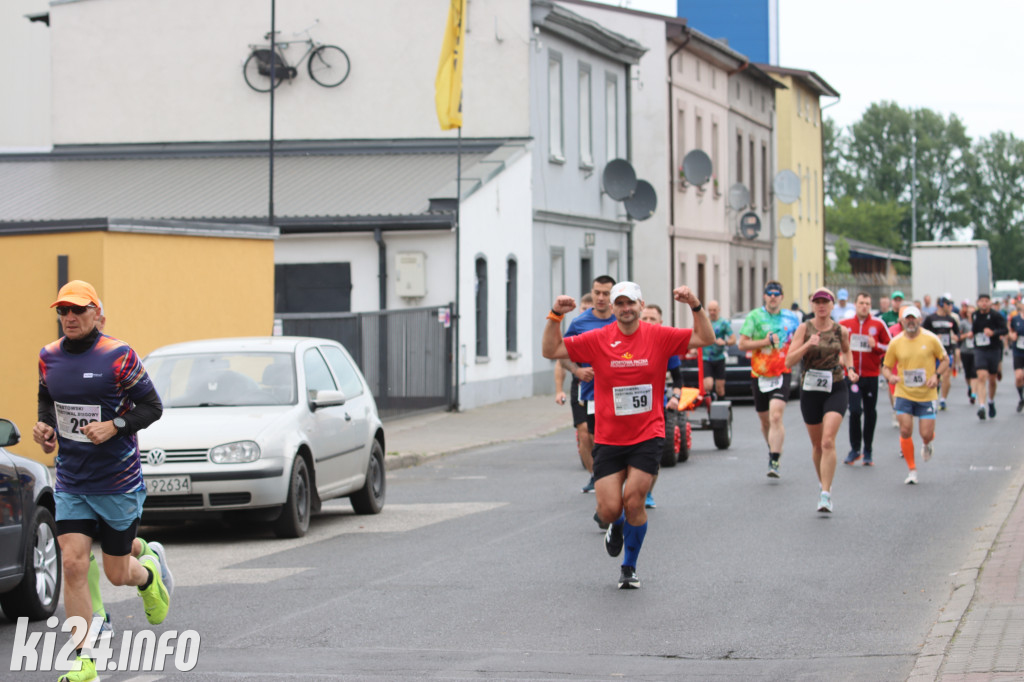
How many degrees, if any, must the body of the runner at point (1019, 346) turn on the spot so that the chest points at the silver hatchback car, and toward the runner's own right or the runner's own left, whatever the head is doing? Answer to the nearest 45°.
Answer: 0° — they already face it

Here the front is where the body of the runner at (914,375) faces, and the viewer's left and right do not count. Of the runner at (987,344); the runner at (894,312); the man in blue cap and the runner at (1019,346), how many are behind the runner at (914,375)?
4

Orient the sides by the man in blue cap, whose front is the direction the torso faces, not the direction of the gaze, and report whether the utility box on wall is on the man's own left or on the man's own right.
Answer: on the man's own right

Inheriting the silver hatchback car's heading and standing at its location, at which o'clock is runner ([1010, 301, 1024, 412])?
The runner is roughly at 6 o'clock from the silver hatchback car.

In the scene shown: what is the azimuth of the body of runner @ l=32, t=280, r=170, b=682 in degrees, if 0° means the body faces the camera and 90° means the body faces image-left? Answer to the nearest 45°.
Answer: approximately 45°

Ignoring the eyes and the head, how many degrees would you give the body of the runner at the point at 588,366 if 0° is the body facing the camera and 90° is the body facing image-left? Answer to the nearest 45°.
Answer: approximately 0°

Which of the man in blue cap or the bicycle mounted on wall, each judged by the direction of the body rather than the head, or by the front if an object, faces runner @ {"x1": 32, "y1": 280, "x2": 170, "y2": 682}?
the man in blue cap

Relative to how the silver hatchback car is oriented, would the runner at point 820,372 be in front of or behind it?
behind

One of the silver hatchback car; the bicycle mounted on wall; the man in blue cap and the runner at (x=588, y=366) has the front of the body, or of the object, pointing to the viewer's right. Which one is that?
the bicycle mounted on wall

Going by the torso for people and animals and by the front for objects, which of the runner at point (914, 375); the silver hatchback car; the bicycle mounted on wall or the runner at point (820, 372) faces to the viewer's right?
the bicycle mounted on wall

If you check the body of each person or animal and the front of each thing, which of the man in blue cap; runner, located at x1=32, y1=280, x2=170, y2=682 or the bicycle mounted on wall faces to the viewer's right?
the bicycle mounted on wall

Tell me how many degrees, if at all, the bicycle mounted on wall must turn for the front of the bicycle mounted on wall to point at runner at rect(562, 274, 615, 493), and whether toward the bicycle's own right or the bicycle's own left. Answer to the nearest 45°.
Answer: approximately 90° to the bicycle's own right
